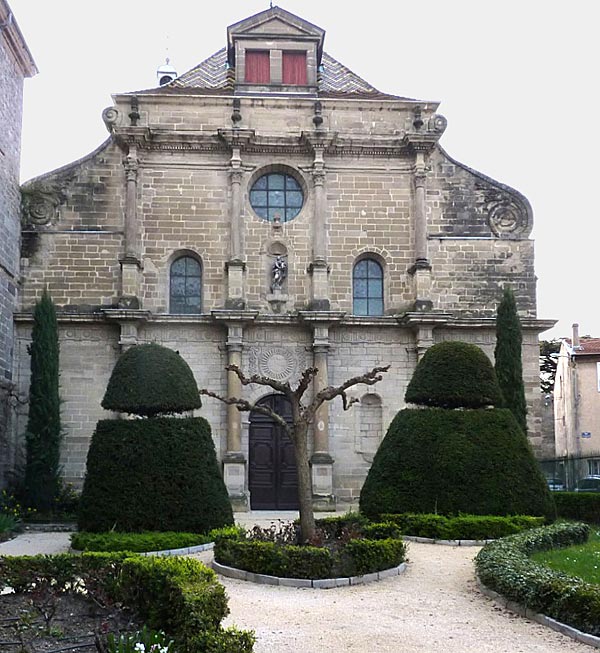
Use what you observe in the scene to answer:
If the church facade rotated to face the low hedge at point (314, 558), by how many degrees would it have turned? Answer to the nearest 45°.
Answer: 0° — it already faces it

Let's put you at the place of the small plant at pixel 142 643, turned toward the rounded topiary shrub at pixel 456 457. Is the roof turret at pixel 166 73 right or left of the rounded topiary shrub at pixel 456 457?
left

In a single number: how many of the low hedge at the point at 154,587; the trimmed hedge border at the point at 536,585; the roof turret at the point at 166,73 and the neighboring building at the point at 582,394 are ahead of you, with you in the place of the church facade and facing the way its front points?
2

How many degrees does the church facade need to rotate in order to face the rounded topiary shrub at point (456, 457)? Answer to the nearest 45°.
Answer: approximately 45° to its left

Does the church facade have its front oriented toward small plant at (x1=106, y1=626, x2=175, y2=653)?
yes

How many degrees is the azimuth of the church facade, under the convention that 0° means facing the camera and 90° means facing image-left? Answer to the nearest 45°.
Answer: approximately 0°

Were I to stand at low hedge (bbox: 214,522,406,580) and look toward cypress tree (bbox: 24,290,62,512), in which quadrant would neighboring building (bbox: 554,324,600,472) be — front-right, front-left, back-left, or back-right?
front-right

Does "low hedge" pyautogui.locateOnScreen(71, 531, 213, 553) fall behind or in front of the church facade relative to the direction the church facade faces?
in front

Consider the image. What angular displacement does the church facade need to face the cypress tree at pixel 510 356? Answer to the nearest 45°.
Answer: approximately 90° to its left

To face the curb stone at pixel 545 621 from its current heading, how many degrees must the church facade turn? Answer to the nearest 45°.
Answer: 0° — it already faces it

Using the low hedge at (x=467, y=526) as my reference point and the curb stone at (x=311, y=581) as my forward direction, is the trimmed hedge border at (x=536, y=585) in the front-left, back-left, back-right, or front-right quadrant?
front-left

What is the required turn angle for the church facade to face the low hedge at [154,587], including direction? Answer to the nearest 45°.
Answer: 0° — it already faces it

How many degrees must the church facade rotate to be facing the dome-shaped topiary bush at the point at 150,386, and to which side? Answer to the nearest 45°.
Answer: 0° — it already faces it

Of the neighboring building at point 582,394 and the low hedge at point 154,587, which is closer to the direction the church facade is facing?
the low hedge

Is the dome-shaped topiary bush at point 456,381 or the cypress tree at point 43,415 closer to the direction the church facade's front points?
the dome-shaped topiary bush

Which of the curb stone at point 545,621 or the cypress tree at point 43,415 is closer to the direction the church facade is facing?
the curb stone

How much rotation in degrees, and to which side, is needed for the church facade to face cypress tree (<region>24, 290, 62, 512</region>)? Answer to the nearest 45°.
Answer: approximately 90° to its right

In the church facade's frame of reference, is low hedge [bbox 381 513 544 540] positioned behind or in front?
in front
